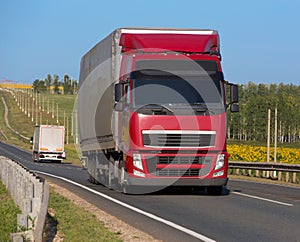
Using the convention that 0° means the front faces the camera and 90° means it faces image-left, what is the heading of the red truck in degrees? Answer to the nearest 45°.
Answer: approximately 0°

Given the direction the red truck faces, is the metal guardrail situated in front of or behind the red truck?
behind
